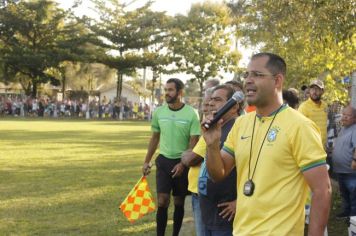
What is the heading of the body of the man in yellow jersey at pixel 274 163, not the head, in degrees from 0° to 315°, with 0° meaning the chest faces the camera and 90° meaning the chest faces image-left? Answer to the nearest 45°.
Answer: approximately 45°

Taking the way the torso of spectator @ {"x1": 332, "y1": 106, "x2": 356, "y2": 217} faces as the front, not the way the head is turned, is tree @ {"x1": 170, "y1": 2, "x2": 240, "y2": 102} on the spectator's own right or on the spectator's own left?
on the spectator's own right

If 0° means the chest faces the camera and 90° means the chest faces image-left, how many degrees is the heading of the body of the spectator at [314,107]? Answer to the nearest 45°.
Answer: approximately 0°

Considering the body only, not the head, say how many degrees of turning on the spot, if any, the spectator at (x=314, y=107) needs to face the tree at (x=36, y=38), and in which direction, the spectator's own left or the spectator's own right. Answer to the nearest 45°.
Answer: approximately 135° to the spectator's own right

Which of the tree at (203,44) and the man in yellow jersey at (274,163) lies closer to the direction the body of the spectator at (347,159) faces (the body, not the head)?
the man in yellow jersey

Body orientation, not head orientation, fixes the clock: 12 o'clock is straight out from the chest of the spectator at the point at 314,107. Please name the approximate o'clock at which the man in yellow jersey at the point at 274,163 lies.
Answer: The man in yellow jersey is roughly at 12 o'clock from the spectator.

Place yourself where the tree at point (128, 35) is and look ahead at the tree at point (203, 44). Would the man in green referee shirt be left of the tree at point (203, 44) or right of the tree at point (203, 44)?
right

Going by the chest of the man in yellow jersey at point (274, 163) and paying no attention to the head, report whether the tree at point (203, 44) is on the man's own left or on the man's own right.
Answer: on the man's own right

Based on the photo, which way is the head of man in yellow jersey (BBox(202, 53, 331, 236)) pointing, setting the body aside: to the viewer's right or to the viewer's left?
to the viewer's left
